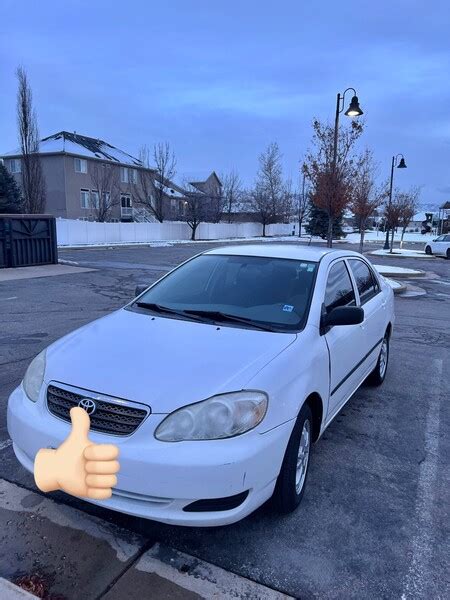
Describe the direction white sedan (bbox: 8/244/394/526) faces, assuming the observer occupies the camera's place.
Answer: facing the viewer and to the left of the viewer

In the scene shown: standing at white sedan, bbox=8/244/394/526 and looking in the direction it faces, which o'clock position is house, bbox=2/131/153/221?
The house is roughly at 4 o'clock from the white sedan.

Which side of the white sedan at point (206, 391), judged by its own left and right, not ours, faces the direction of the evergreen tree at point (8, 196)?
right

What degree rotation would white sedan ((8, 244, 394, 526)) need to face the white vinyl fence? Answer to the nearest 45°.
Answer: approximately 135° to its right

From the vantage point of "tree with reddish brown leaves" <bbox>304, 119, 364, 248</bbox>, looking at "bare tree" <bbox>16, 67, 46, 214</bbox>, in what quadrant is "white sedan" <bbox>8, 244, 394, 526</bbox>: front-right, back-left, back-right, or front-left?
back-left

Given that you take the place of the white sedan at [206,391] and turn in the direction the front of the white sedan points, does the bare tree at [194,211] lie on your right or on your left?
on your right

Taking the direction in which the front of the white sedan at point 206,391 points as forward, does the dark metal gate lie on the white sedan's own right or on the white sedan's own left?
on the white sedan's own right

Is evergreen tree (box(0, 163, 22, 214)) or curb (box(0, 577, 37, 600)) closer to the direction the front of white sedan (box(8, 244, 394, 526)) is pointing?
the curb

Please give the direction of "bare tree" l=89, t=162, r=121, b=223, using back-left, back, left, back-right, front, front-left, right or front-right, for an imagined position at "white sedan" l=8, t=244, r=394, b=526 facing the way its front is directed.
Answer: back-right

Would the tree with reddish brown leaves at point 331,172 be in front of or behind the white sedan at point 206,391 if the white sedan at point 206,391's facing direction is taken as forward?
behind

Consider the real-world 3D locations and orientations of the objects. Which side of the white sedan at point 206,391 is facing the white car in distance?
back

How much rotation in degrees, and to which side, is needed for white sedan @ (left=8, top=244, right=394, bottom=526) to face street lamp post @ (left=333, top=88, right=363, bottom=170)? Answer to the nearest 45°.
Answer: approximately 135° to its right
